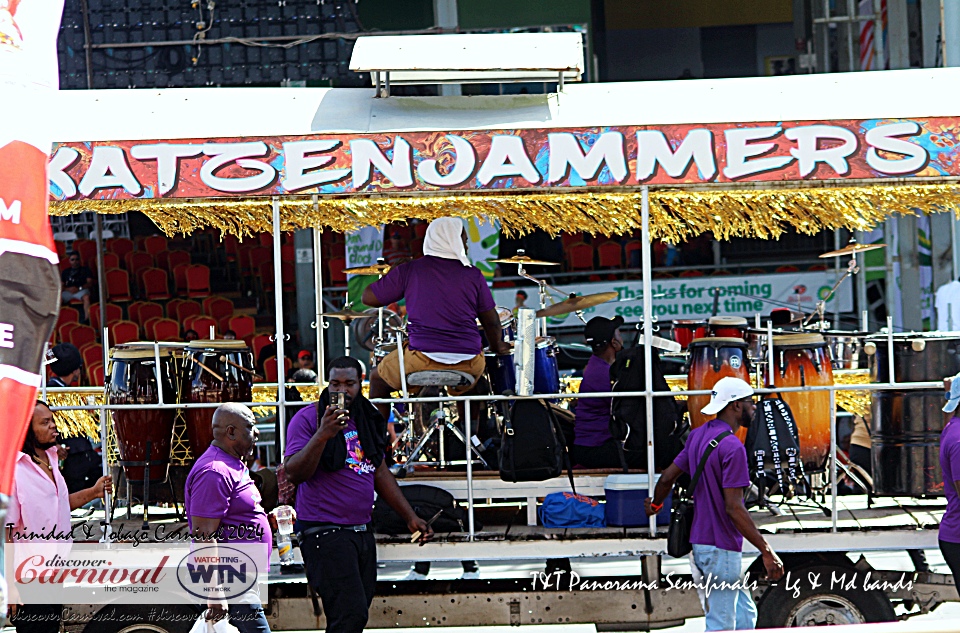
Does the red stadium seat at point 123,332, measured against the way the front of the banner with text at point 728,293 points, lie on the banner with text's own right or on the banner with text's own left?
on the banner with text's own right

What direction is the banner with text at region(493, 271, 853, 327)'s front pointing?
toward the camera

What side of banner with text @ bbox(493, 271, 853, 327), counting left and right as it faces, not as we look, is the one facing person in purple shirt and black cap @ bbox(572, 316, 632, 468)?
front

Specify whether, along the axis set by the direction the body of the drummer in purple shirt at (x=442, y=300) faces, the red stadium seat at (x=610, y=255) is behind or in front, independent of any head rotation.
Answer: in front

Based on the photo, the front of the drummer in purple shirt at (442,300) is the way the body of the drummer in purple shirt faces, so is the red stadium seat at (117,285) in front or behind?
in front

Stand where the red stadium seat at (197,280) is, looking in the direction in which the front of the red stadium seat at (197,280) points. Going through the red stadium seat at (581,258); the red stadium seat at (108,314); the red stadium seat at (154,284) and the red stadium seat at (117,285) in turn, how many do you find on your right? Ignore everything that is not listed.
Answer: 3

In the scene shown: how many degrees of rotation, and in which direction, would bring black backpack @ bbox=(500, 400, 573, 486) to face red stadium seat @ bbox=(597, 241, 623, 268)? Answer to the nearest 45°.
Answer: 0° — it already faces it

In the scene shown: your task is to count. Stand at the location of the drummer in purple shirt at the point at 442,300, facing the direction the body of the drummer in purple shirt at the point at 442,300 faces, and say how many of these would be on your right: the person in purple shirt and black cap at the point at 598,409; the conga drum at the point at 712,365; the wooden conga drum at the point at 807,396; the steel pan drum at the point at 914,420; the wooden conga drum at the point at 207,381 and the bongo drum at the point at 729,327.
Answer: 5
